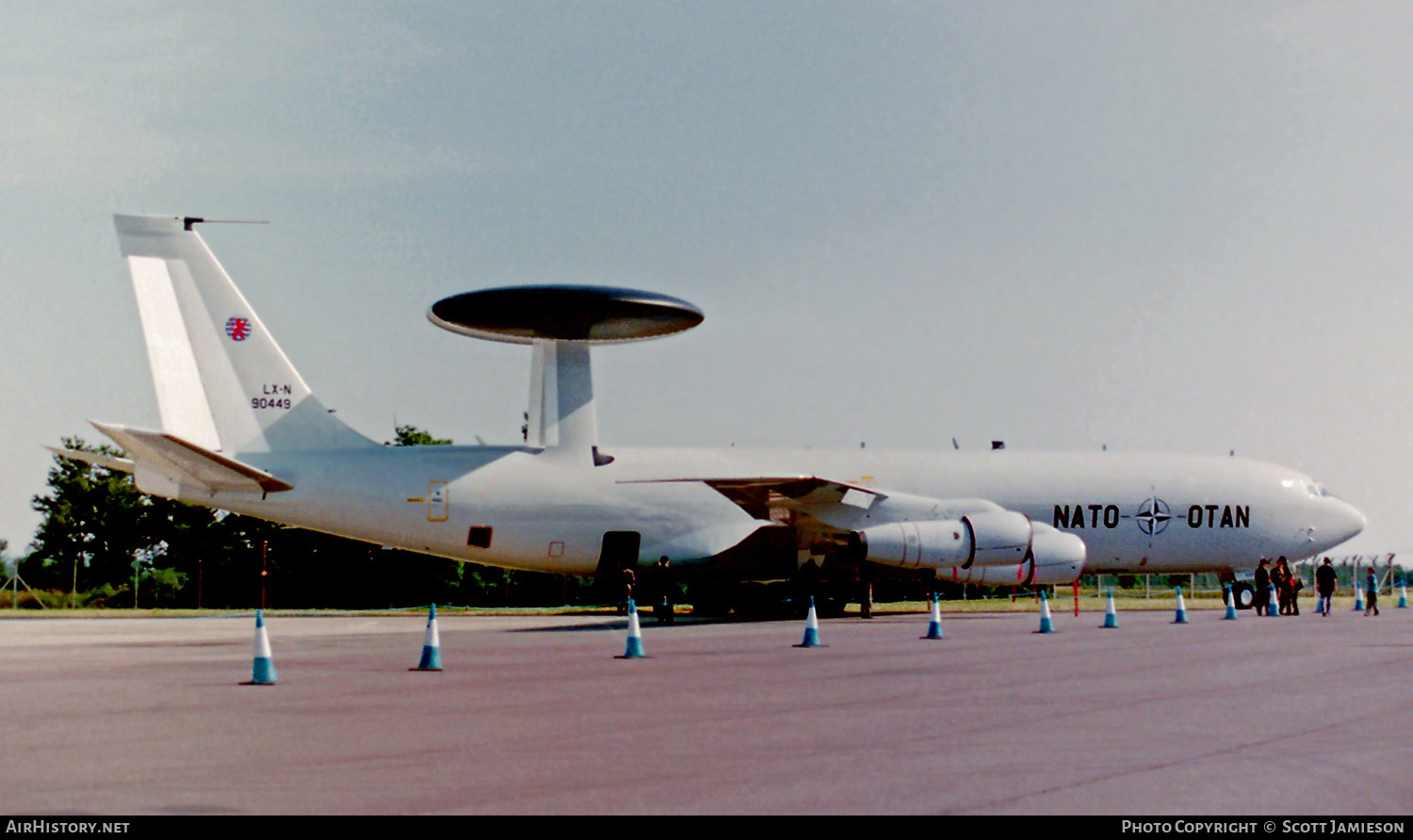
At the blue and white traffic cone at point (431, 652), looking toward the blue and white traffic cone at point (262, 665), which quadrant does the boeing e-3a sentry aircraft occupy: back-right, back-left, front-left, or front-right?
back-right

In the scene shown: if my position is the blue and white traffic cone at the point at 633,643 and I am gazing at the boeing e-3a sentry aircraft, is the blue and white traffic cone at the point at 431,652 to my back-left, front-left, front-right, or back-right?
back-left

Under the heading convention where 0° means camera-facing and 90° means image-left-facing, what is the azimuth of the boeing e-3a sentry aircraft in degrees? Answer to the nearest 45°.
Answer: approximately 270°

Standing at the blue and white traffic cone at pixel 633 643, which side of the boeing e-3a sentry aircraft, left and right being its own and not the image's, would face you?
right

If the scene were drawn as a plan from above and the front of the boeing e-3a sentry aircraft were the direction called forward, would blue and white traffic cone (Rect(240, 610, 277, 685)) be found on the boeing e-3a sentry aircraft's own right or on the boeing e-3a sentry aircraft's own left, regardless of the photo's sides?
on the boeing e-3a sentry aircraft's own right

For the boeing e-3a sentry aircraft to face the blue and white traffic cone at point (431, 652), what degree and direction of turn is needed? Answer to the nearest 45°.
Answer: approximately 90° to its right
